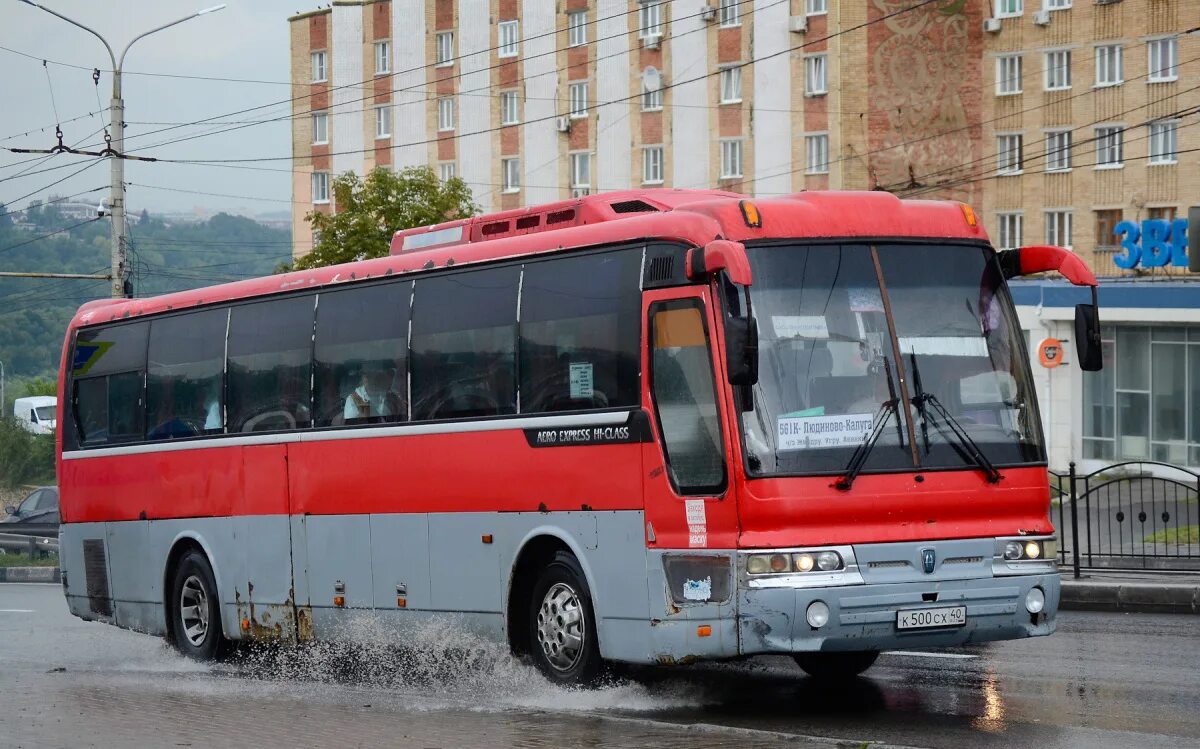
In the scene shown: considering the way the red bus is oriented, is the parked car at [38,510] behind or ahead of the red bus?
behind

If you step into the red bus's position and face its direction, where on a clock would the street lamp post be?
The street lamp post is roughly at 7 o'clock from the red bus.

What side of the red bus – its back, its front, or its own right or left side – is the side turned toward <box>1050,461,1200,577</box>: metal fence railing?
left
